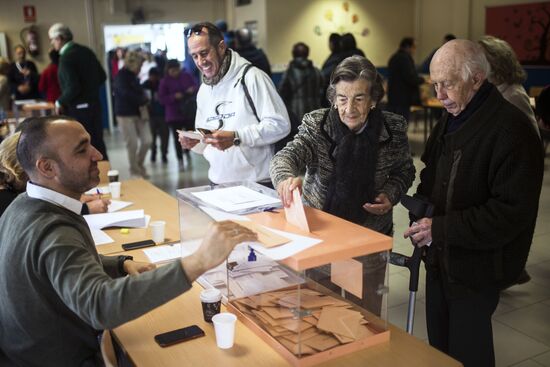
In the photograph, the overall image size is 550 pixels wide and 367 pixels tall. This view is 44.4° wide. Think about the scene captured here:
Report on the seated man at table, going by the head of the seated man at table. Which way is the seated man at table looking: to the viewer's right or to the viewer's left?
to the viewer's right

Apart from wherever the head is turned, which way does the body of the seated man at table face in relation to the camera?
to the viewer's right

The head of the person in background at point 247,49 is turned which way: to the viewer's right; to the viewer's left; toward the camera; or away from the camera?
away from the camera

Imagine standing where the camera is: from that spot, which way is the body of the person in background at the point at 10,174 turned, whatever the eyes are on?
to the viewer's right

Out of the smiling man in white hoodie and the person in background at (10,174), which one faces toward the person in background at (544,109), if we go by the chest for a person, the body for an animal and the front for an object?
the person in background at (10,174)

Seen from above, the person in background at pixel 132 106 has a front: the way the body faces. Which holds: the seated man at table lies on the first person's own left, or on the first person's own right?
on the first person's own right

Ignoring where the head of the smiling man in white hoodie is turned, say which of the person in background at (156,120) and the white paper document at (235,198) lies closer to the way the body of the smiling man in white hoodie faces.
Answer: the white paper document

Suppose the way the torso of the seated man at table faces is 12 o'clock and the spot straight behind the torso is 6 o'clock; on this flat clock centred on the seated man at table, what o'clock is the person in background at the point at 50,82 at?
The person in background is roughly at 9 o'clock from the seated man at table.
